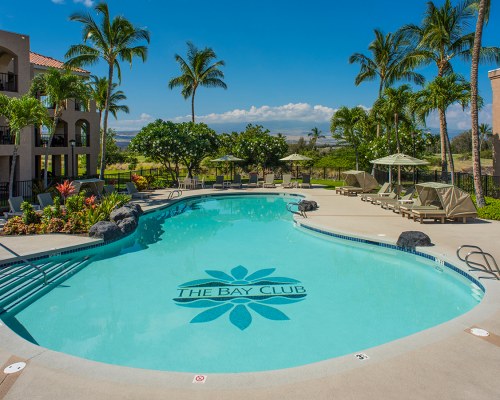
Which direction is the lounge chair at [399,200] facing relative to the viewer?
to the viewer's left

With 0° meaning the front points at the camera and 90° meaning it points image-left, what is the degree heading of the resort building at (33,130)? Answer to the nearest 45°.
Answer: approximately 315°

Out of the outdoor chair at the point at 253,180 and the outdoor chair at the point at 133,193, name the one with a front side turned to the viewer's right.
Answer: the outdoor chair at the point at 133,193

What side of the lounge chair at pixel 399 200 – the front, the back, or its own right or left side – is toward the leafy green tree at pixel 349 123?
right

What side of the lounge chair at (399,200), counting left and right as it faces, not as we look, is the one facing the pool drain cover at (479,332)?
left

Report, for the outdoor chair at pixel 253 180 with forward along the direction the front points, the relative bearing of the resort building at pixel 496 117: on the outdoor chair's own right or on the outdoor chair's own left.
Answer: on the outdoor chair's own left

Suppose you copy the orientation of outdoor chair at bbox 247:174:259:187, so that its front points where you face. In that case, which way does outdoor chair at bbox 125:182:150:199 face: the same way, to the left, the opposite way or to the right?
to the left

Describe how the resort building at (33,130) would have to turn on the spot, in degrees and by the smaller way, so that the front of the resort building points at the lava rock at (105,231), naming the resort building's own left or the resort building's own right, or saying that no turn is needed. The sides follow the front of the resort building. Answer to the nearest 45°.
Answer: approximately 45° to the resort building's own right

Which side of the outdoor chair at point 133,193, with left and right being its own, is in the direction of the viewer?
right
